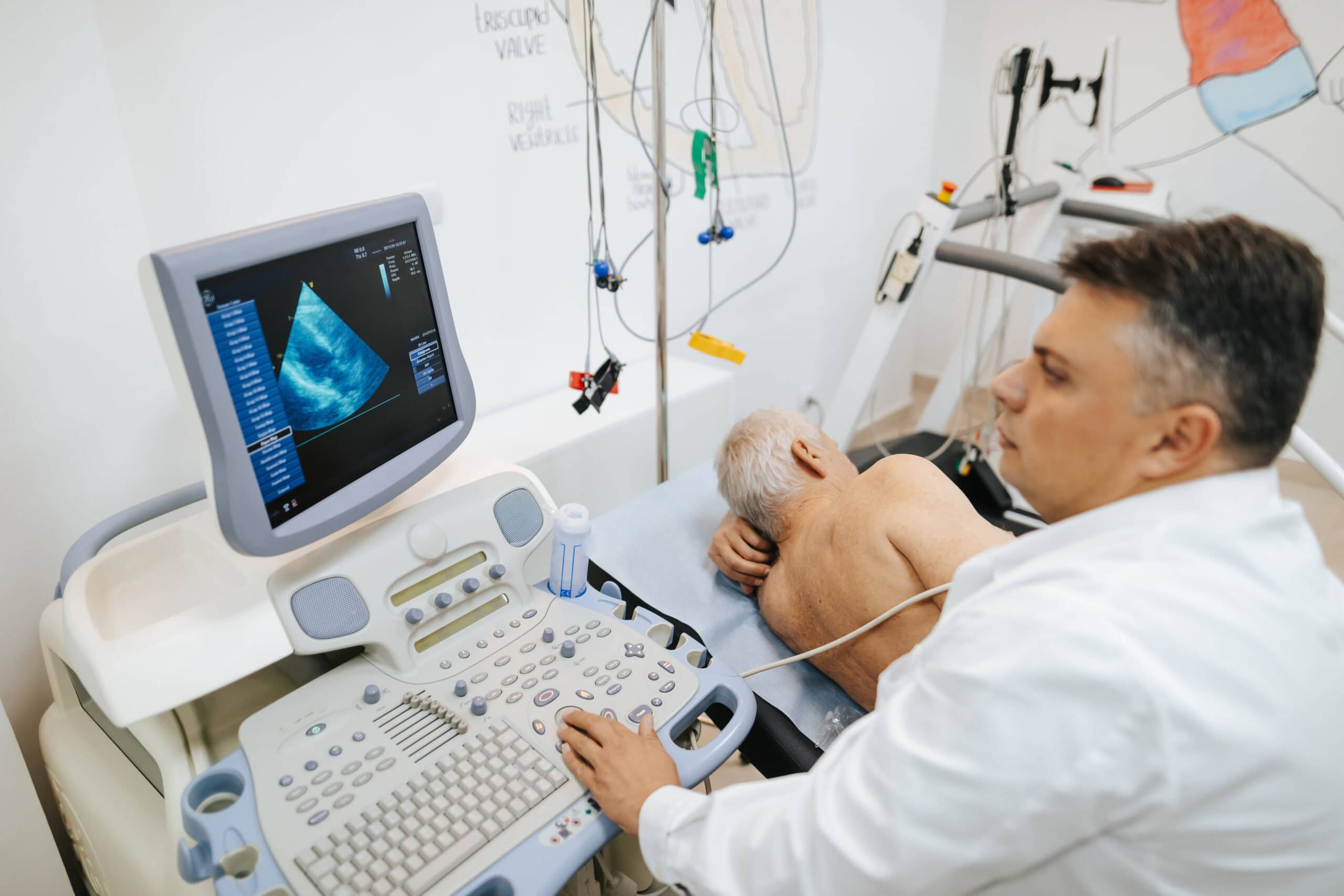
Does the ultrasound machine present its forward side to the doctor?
yes

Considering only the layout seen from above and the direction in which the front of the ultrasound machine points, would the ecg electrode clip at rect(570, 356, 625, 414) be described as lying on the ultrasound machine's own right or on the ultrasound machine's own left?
on the ultrasound machine's own left

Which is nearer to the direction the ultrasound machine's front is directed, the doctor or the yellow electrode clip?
the doctor

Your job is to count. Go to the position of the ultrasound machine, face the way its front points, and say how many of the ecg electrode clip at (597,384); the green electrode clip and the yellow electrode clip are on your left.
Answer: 3

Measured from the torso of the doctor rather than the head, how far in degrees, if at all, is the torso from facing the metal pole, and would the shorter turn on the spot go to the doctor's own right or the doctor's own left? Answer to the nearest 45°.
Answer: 0° — they already face it

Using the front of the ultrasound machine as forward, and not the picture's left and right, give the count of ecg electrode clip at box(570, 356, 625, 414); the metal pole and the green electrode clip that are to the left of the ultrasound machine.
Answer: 3

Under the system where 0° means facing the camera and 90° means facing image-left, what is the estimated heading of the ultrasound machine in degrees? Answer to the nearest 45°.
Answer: approximately 315°

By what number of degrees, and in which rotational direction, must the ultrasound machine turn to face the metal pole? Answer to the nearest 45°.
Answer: approximately 90° to its left

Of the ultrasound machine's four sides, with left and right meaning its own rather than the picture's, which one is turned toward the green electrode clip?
left

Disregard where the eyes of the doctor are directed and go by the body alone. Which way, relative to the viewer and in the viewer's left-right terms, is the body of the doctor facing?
facing away from the viewer and to the left of the viewer

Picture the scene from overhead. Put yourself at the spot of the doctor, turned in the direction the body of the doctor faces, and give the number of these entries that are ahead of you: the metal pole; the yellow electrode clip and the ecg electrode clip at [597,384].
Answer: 3
